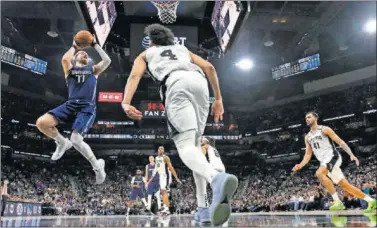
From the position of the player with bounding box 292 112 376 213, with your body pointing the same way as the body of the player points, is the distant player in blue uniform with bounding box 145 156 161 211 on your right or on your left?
on your right

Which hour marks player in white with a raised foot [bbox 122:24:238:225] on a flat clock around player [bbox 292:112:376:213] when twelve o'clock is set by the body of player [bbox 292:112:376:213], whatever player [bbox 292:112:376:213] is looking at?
player in white with a raised foot [bbox 122:24:238:225] is roughly at 11 o'clock from player [bbox 292:112:376:213].

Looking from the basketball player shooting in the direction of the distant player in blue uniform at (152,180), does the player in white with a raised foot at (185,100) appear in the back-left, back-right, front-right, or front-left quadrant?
back-right

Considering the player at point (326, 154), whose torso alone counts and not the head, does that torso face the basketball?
yes

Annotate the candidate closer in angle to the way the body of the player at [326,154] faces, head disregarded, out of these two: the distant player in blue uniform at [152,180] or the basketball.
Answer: the basketball

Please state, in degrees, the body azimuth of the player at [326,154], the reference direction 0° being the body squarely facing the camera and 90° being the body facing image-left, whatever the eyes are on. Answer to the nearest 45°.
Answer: approximately 45°

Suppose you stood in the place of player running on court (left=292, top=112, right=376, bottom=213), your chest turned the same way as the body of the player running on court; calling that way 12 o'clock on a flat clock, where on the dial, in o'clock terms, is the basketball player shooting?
The basketball player shooting is roughly at 12 o'clock from the player running on court.

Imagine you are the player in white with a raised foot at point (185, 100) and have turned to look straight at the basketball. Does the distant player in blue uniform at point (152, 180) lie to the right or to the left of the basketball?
right

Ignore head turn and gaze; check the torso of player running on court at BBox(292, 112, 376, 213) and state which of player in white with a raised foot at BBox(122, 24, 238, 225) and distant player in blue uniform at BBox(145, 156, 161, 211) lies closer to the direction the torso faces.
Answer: the player in white with a raised foot
